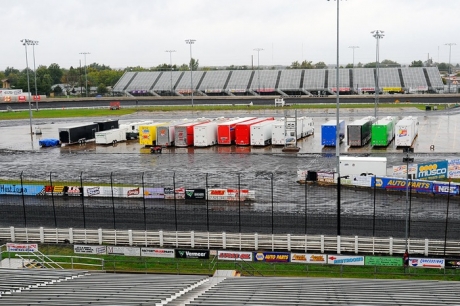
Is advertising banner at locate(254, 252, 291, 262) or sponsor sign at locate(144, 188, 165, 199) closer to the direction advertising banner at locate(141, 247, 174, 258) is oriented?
the advertising banner

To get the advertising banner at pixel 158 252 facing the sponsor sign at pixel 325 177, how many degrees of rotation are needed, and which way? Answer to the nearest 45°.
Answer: approximately 135° to its left

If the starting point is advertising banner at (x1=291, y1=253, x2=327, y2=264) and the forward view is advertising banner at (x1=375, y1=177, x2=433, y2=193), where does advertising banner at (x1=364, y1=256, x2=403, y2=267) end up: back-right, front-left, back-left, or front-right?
front-right

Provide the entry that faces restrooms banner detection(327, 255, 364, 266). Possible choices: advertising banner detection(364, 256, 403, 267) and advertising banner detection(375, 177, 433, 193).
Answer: advertising banner detection(375, 177, 433, 193)

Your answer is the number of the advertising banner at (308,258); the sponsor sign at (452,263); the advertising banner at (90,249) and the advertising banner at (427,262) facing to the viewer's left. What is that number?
0

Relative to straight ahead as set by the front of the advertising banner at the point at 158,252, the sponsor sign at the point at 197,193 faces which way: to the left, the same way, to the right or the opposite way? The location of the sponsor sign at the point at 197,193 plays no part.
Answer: the same way

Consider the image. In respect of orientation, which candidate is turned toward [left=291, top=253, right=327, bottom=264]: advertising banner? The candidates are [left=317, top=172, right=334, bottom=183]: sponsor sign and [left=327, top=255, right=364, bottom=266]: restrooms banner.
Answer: the sponsor sign

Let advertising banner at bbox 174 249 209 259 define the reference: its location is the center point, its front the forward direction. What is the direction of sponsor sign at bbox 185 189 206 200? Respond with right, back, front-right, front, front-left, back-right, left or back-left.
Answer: back

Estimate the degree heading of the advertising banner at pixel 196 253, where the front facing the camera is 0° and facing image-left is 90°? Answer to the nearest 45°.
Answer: approximately 0°

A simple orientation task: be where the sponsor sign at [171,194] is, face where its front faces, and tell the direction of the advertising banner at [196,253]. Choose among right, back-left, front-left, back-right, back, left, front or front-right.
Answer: front

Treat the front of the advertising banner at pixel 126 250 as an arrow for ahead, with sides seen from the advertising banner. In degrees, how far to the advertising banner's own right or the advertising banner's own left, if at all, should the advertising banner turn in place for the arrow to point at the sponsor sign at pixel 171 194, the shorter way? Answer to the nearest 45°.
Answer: approximately 180°

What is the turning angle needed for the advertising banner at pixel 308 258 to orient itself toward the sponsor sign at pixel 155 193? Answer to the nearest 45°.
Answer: approximately 135° to its right

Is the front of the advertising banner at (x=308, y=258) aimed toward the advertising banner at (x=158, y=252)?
no

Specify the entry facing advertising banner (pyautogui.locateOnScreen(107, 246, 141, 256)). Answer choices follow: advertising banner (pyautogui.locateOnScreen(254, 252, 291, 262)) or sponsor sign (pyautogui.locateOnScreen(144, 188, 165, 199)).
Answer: the sponsor sign

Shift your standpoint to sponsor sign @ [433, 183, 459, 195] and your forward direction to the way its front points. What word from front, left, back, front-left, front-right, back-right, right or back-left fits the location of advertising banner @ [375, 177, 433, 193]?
right

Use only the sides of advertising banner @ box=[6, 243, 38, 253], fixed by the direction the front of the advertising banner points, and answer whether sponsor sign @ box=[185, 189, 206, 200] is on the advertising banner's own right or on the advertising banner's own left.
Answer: on the advertising banner's own left

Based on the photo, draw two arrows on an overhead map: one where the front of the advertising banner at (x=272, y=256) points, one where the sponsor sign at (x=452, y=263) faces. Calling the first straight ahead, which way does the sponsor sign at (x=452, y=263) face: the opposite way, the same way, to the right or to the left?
the same way

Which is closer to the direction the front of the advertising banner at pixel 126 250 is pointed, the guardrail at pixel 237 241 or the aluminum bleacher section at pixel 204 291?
the aluminum bleacher section

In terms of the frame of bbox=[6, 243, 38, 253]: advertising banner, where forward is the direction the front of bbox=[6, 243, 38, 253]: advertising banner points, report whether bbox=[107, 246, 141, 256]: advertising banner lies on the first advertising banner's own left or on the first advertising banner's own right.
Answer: on the first advertising banner's own left

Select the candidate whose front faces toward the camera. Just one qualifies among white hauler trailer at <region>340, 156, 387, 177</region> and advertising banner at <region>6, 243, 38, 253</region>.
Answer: the advertising banner

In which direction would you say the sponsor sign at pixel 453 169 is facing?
toward the camera

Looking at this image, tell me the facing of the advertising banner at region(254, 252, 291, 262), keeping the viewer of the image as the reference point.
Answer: facing the viewer

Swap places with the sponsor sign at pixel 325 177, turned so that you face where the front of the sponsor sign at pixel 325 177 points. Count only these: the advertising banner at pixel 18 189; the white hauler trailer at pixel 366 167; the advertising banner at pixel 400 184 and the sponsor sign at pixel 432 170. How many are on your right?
1

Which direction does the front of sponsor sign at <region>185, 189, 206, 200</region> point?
toward the camera
